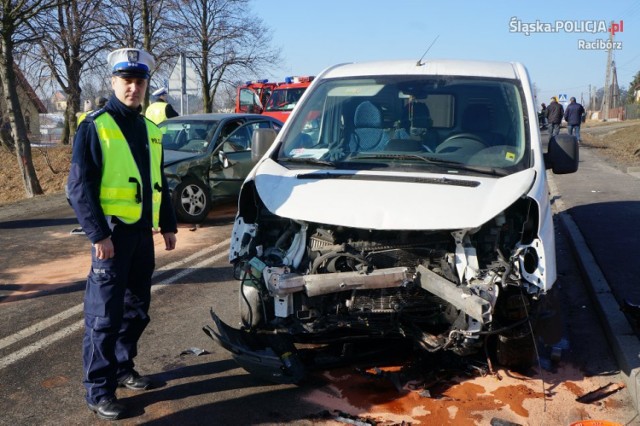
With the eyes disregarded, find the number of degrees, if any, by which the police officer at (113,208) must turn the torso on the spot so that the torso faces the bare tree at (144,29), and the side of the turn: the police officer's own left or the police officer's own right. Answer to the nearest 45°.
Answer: approximately 135° to the police officer's own left

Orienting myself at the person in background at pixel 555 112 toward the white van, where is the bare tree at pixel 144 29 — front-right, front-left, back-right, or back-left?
front-right

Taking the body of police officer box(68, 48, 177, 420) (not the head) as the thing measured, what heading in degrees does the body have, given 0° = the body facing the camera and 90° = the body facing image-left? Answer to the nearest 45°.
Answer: approximately 315°

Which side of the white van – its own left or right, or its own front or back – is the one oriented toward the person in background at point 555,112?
back

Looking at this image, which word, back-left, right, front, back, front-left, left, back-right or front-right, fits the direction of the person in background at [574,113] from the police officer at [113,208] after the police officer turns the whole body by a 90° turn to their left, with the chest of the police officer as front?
front

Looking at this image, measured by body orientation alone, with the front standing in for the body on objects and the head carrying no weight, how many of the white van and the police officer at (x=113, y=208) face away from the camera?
0

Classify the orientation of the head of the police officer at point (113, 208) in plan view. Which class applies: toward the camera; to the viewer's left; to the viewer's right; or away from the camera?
toward the camera

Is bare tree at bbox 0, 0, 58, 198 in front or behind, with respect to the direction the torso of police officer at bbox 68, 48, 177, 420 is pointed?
behind

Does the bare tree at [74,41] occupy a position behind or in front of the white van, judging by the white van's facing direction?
behind

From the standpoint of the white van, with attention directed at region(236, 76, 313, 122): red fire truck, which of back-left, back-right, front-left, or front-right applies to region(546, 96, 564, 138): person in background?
front-right

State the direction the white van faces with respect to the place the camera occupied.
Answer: facing the viewer

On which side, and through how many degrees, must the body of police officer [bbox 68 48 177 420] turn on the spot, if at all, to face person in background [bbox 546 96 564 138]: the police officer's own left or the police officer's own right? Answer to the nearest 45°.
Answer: approximately 90° to the police officer's own left
